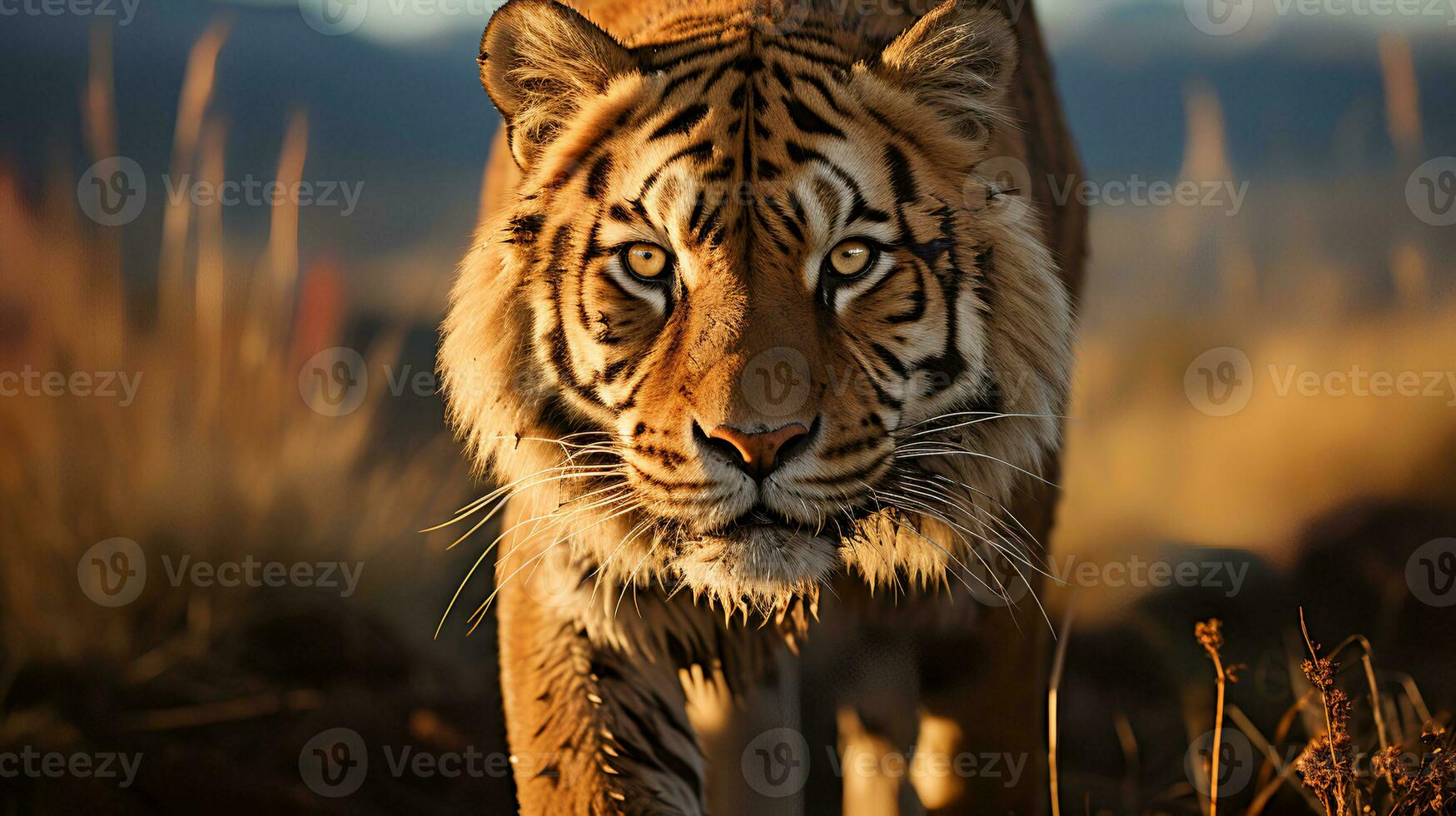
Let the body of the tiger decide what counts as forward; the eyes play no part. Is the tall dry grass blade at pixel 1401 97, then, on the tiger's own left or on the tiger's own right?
on the tiger's own left

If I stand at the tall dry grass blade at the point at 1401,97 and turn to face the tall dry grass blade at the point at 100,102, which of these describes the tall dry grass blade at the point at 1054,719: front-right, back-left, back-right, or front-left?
front-left

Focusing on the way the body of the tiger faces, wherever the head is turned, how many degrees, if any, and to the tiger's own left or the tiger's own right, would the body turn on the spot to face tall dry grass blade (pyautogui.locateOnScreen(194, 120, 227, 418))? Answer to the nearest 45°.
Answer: approximately 135° to the tiger's own right

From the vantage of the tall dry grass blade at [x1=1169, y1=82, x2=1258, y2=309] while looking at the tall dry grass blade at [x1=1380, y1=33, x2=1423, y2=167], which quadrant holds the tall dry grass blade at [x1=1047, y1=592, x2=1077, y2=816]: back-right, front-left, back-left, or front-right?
back-right

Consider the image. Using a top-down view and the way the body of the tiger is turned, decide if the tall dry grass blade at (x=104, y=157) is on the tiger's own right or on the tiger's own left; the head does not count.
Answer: on the tiger's own right

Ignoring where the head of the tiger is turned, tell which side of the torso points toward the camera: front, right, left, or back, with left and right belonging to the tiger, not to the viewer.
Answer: front

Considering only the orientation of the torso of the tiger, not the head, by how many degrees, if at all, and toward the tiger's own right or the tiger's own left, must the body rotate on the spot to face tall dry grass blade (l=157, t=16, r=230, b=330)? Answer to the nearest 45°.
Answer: approximately 135° to the tiger's own right
